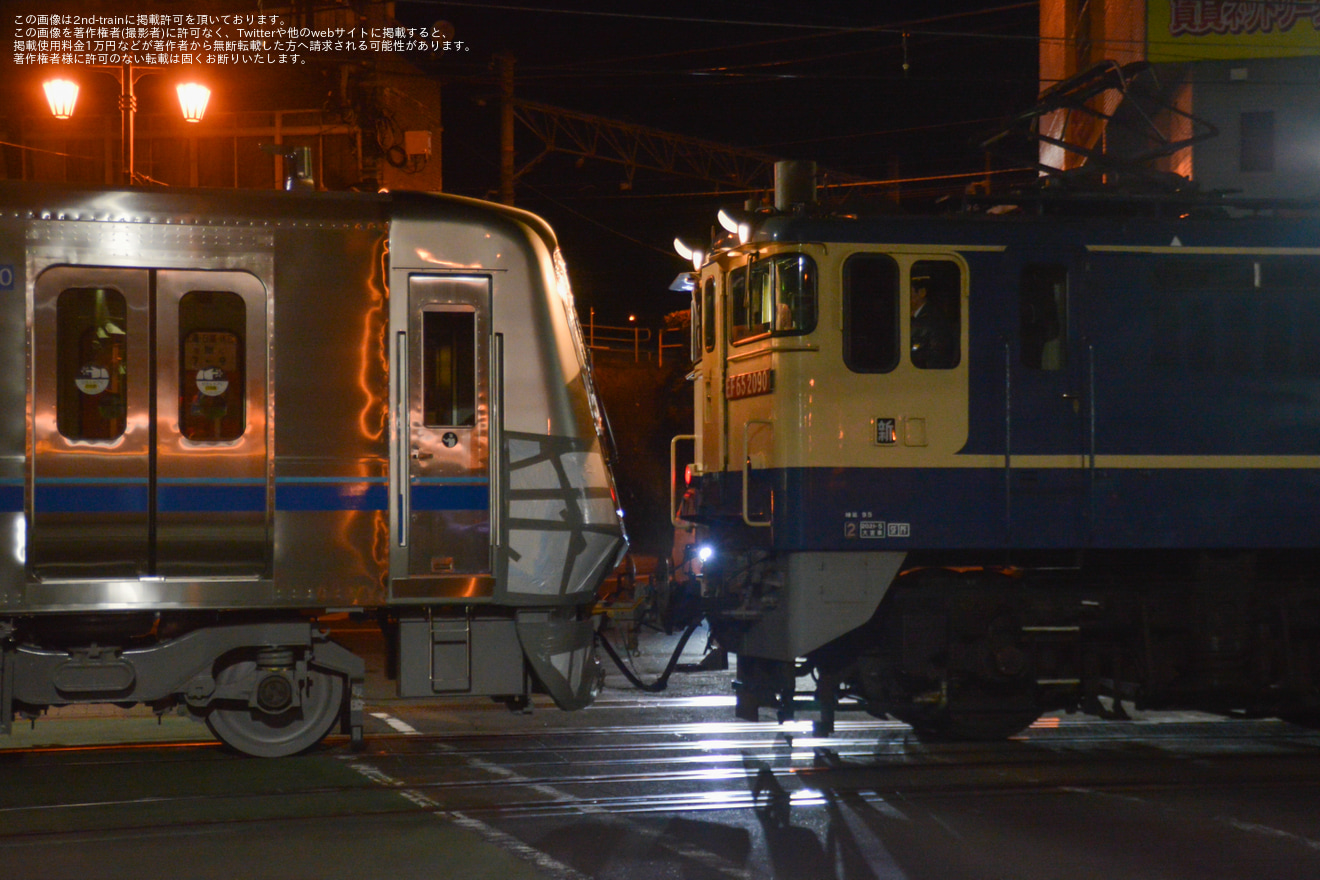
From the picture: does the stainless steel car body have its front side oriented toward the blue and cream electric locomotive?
yes

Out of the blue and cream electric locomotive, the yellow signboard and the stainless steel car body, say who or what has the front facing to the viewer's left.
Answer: the blue and cream electric locomotive

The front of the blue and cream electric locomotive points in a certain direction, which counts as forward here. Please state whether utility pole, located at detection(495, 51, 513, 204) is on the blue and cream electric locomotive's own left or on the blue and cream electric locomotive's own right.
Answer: on the blue and cream electric locomotive's own right

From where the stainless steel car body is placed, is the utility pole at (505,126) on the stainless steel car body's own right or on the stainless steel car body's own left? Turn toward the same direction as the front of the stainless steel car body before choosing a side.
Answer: on the stainless steel car body's own left

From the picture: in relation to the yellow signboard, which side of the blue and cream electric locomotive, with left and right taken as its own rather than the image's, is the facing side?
right

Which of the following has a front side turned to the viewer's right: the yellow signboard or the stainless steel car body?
the stainless steel car body

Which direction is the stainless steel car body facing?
to the viewer's right

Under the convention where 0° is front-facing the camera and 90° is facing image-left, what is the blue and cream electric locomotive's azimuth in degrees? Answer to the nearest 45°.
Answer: approximately 90°

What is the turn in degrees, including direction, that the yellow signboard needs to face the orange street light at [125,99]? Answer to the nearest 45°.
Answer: approximately 45° to its right

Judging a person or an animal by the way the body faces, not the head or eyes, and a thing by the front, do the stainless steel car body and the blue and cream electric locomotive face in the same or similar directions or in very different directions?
very different directions

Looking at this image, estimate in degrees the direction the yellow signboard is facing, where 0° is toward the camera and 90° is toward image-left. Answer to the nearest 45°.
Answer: approximately 0°
